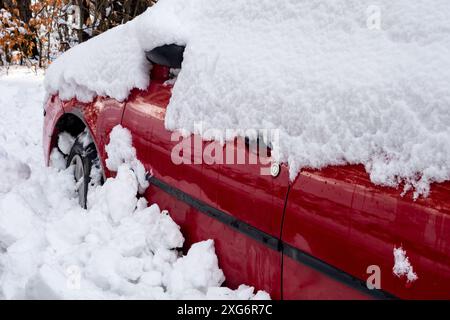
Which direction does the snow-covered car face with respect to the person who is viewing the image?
facing away from the viewer and to the left of the viewer
